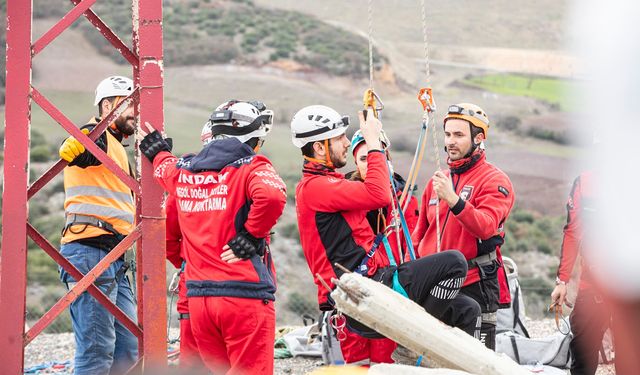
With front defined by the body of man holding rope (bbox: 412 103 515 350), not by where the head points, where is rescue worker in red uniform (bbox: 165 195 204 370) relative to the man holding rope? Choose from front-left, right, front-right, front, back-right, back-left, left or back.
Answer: front-right

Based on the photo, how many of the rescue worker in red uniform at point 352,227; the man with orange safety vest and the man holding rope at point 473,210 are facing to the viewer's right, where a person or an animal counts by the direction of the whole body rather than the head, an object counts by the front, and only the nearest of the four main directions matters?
2

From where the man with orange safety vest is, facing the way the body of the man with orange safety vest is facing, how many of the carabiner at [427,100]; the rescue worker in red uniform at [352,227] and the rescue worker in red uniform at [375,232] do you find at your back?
0

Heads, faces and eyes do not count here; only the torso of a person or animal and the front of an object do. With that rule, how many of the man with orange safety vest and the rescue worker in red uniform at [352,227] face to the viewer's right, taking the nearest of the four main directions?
2

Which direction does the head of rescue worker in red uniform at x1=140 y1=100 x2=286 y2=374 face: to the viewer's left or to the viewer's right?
to the viewer's right

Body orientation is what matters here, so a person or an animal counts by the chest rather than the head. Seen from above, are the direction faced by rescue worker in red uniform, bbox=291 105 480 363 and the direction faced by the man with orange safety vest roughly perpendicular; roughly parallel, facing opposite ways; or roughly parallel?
roughly parallel

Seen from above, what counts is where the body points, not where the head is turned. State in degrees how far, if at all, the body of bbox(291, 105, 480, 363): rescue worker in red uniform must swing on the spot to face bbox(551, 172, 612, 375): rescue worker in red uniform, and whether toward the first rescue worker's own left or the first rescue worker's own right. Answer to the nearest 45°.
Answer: approximately 45° to the first rescue worker's own left

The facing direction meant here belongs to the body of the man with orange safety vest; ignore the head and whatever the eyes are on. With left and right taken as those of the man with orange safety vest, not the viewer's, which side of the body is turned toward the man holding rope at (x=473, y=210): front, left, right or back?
front

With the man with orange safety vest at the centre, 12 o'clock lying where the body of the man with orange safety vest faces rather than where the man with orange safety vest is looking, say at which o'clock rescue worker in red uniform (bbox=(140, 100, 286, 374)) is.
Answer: The rescue worker in red uniform is roughly at 2 o'clock from the man with orange safety vest.

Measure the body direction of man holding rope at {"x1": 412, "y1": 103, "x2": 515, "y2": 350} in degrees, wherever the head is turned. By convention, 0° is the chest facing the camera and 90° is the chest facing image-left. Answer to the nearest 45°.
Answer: approximately 45°

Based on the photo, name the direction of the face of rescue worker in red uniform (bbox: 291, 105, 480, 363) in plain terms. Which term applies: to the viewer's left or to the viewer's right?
to the viewer's right

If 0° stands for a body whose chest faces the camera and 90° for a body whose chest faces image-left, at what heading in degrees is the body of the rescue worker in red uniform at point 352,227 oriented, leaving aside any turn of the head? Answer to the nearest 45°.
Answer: approximately 270°

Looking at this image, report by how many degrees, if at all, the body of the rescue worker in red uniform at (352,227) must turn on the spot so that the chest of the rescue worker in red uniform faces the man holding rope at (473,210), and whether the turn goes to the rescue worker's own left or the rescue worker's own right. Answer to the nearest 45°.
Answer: approximately 45° to the rescue worker's own left

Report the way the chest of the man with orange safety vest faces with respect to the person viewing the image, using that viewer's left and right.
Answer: facing to the right of the viewer
